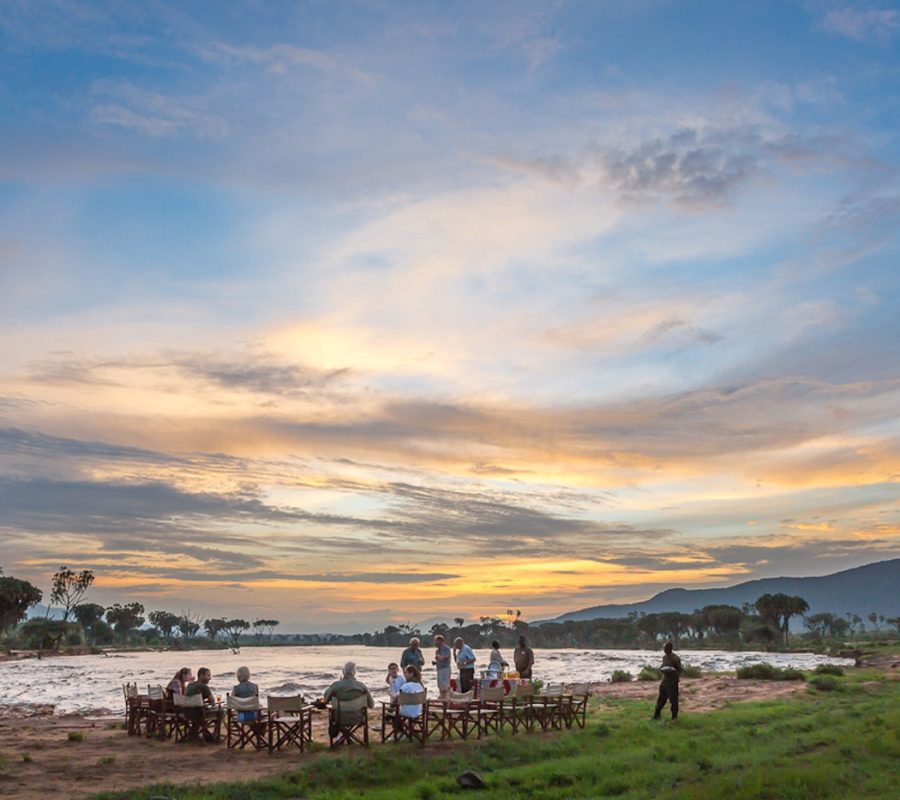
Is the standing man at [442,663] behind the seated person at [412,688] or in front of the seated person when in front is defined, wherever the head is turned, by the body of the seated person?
in front

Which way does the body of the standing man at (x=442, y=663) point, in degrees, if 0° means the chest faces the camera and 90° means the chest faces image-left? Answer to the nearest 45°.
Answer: approximately 45°

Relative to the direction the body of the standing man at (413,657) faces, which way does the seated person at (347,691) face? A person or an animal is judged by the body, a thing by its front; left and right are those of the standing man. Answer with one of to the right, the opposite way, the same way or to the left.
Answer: the opposite way

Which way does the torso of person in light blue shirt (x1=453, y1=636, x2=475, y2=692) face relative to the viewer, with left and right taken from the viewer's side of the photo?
facing the viewer and to the left of the viewer

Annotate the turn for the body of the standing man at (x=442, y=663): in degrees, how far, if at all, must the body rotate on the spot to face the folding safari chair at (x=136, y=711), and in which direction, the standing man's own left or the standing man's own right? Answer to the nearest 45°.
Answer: approximately 45° to the standing man's own right

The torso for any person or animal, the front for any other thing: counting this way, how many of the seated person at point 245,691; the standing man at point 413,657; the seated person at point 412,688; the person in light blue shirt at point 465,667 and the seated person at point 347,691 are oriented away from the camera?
3

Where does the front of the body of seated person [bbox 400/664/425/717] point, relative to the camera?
away from the camera

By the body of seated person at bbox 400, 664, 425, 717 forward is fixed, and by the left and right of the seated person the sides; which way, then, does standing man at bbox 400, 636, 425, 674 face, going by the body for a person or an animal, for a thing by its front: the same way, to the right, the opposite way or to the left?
the opposite way

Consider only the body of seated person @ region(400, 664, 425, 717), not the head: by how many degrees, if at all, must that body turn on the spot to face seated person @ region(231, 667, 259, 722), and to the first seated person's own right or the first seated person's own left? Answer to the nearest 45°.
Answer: approximately 90° to the first seated person's own left

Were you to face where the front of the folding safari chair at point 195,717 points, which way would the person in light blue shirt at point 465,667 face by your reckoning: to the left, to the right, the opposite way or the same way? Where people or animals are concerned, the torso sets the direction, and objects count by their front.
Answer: the opposite way

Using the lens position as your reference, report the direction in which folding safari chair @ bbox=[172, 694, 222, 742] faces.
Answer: facing away from the viewer and to the right of the viewer

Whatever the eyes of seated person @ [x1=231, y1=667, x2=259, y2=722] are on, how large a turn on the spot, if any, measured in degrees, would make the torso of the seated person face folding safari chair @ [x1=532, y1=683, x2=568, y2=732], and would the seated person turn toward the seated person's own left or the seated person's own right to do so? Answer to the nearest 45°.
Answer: approximately 90° to the seated person's own right

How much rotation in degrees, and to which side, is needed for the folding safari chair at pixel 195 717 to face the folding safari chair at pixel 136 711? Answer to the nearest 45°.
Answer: approximately 90° to its left

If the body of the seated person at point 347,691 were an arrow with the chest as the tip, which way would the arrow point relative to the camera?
away from the camera

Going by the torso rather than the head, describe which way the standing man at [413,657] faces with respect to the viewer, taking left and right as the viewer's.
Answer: facing the viewer

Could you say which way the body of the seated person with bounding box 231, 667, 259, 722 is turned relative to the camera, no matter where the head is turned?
away from the camera
